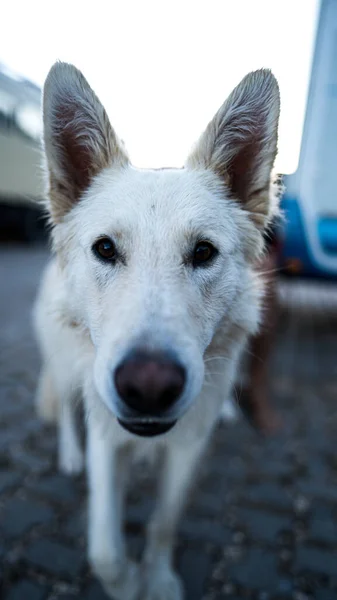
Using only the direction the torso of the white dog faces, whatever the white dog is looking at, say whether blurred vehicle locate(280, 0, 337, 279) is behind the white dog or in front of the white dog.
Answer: behind

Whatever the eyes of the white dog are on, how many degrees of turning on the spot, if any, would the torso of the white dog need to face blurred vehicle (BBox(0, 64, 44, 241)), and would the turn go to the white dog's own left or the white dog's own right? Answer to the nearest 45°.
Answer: approximately 180°

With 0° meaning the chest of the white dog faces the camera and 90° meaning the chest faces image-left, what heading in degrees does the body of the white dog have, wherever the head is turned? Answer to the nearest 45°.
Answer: approximately 0°

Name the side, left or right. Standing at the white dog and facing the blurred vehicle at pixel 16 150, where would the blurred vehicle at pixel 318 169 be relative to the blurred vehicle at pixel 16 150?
right
